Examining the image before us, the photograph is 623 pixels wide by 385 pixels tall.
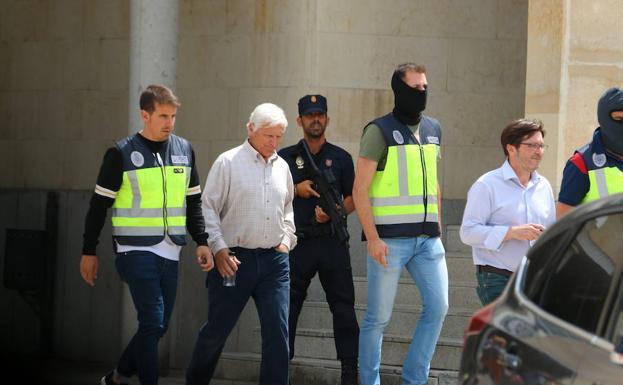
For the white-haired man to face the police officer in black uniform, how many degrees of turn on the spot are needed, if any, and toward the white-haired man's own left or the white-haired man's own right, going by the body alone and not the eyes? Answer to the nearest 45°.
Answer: approximately 90° to the white-haired man's own left

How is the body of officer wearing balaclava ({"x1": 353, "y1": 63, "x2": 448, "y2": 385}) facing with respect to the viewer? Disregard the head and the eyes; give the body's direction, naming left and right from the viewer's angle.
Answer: facing the viewer and to the right of the viewer

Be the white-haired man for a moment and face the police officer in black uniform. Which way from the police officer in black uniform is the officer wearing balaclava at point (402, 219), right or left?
right

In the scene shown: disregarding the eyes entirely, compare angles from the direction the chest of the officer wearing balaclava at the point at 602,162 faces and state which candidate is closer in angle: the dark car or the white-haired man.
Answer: the dark car

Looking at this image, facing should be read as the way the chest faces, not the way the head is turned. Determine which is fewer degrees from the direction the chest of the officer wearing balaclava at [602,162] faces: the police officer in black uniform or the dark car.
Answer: the dark car
